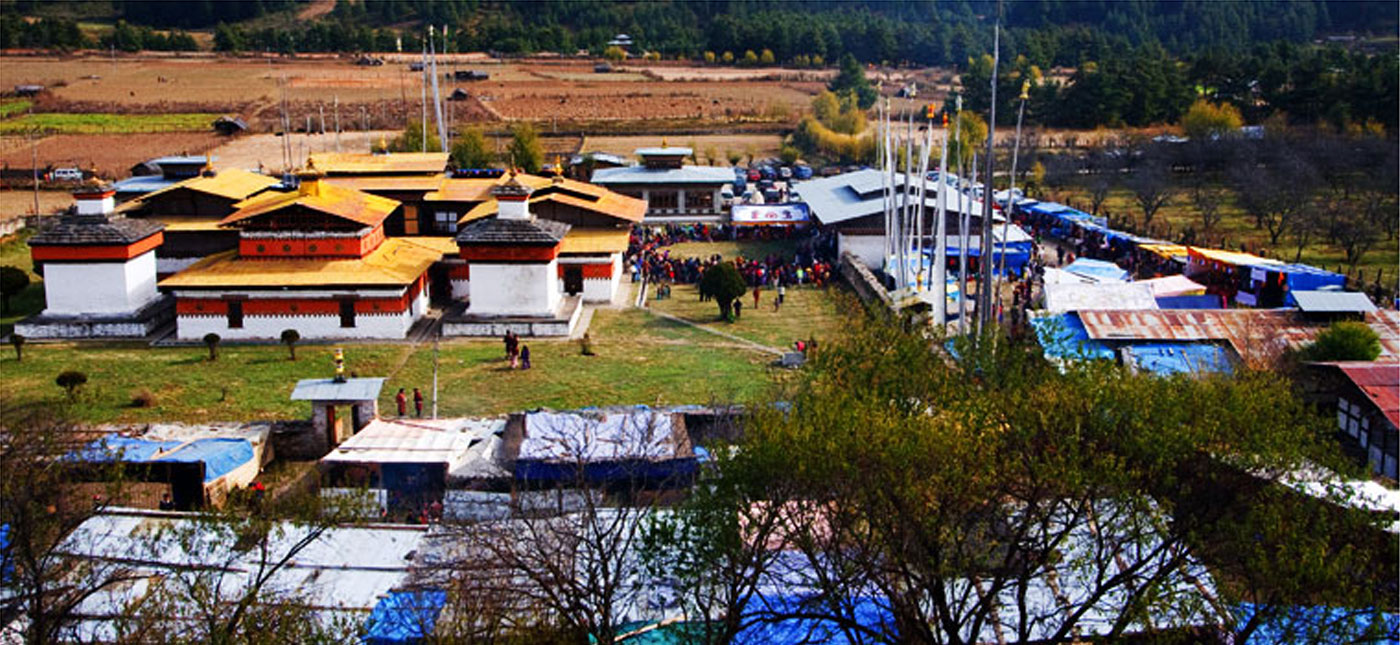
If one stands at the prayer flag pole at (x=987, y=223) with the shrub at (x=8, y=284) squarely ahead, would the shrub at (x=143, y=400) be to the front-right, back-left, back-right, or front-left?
front-left

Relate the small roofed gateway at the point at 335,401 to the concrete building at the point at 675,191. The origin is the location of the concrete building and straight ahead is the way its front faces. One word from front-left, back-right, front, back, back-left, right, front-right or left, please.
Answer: front

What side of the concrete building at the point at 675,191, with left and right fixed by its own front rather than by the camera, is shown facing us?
front

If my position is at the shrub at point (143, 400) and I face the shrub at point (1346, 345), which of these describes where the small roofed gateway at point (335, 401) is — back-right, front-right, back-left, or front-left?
front-right

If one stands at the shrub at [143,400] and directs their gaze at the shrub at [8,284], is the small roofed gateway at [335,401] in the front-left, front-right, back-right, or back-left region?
back-right

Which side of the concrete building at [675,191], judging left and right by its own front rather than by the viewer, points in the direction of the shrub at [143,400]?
front

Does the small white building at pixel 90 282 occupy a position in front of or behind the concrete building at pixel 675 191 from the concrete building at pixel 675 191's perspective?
in front

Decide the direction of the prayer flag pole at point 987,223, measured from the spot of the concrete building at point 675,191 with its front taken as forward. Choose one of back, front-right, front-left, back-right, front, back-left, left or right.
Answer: front

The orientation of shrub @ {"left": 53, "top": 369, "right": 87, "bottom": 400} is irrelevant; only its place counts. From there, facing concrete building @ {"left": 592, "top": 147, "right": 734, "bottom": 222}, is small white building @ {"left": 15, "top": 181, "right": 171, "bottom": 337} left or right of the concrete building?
left
